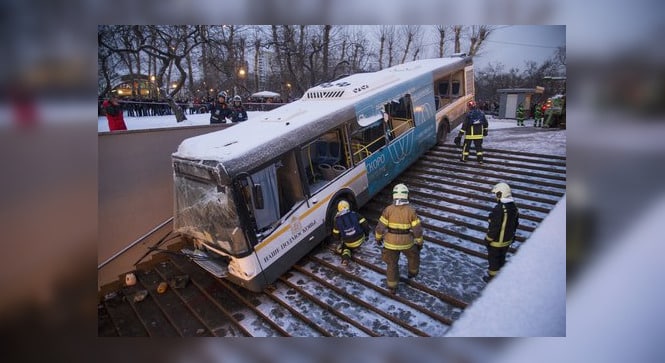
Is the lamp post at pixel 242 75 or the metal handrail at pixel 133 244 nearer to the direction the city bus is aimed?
the metal handrail

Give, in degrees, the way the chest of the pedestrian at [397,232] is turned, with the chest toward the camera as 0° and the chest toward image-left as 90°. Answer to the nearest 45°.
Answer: approximately 180°

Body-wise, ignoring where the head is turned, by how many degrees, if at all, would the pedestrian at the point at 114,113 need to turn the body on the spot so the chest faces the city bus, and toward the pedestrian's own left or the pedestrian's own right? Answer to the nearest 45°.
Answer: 0° — they already face it

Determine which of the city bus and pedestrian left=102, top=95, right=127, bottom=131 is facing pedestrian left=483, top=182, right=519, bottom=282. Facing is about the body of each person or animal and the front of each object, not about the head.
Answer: pedestrian left=102, top=95, right=127, bottom=131

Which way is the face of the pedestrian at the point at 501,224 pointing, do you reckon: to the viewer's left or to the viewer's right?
to the viewer's left

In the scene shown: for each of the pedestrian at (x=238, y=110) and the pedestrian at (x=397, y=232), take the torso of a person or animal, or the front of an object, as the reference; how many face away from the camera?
1
